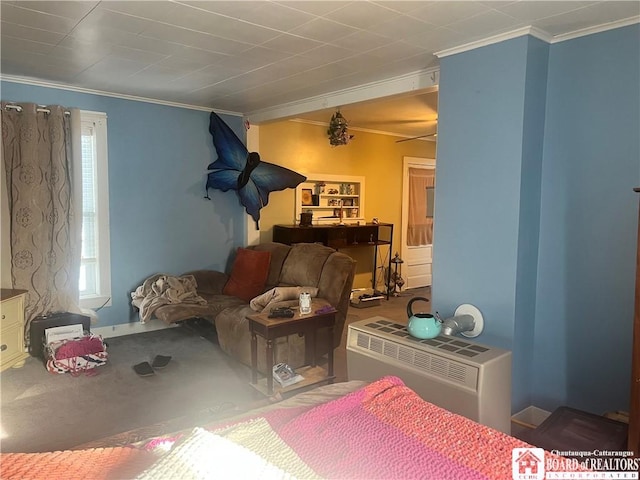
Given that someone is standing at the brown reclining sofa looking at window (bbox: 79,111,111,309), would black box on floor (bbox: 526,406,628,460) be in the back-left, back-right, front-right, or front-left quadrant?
back-left

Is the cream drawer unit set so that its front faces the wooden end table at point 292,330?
yes

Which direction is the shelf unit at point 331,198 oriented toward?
toward the camera

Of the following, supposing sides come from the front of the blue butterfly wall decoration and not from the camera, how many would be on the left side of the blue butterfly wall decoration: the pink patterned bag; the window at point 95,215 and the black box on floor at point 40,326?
0

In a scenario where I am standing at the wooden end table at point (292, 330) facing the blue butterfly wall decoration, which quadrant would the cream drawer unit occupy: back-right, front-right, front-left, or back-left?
front-left

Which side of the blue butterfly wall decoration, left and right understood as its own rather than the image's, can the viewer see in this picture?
front

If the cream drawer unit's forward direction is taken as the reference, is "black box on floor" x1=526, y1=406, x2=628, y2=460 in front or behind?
in front

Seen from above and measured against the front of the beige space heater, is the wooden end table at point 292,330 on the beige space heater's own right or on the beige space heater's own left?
on the beige space heater's own right

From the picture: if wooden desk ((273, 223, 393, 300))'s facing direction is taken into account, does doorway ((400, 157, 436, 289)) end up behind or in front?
behind

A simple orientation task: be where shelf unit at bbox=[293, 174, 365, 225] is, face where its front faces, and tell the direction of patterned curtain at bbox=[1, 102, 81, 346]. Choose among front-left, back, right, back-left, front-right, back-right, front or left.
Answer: front-right

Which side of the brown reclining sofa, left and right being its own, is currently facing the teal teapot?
left

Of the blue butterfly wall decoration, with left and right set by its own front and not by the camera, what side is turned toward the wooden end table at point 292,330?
front

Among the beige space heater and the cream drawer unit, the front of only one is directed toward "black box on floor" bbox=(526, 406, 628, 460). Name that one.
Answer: the cream drawer unit

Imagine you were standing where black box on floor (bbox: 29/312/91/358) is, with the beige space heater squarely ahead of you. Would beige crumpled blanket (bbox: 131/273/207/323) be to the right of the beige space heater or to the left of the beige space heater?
left

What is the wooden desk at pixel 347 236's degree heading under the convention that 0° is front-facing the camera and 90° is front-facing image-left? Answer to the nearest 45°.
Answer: approximately 0°

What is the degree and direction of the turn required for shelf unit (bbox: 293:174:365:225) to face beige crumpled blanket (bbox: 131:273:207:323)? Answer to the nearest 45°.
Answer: approximately 45° to its right
